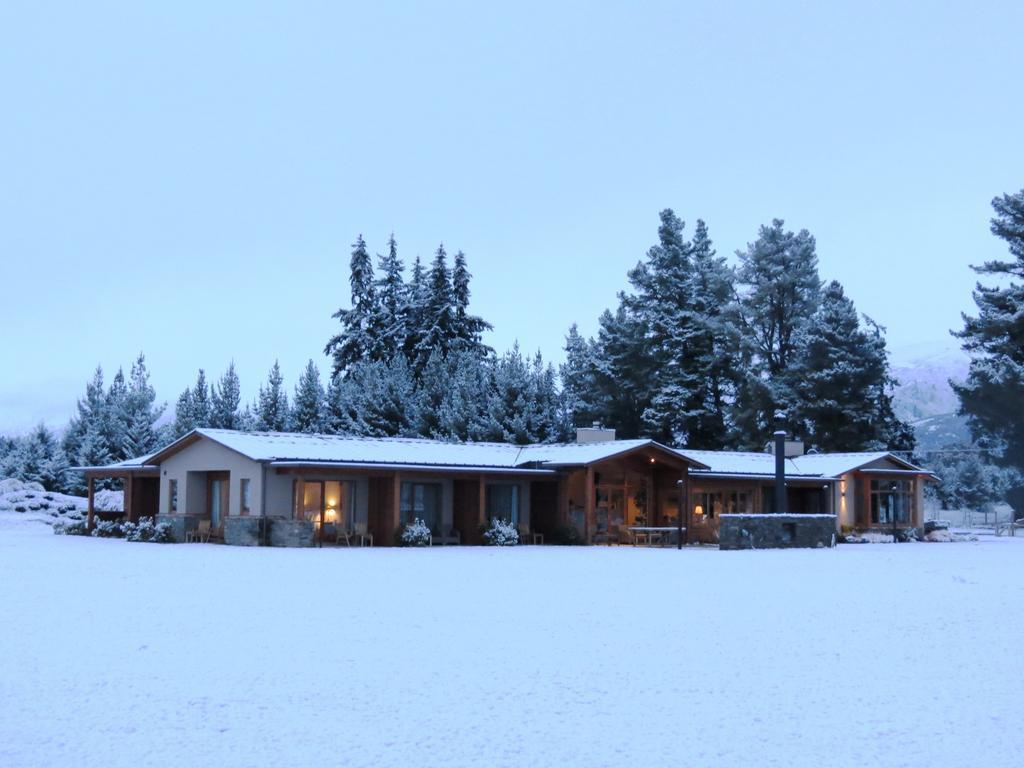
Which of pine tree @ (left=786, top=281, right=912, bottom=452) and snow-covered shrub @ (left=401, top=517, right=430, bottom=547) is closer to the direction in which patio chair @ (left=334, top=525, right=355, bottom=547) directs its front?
the snow-covered shrub

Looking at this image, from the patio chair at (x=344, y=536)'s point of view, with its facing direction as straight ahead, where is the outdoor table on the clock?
The outdoor table is roughly at 10 o'clock from the patio chair.

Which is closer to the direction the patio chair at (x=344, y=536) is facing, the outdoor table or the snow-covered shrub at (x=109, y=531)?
the outdoor table

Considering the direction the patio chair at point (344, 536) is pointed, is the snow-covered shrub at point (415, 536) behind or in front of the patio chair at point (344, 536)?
in front

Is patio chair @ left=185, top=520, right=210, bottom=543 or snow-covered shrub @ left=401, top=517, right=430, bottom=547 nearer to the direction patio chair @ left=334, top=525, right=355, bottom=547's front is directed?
the snow-covered shrub

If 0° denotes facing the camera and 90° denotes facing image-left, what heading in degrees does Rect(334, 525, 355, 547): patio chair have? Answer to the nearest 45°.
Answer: approximately 315°

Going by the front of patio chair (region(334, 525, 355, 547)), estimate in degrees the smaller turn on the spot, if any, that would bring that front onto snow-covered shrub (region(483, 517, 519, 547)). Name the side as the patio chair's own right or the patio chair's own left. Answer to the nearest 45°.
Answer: approximately 45° to the patio chair's own left

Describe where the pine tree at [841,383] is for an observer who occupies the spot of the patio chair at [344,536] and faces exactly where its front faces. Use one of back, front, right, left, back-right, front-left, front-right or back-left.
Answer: left

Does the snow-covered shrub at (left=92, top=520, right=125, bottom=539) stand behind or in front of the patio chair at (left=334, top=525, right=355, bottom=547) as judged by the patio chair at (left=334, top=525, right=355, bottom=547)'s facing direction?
behind

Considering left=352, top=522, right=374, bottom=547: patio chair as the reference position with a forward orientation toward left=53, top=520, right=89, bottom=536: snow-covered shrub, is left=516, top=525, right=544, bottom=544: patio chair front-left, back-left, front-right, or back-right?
back-right
